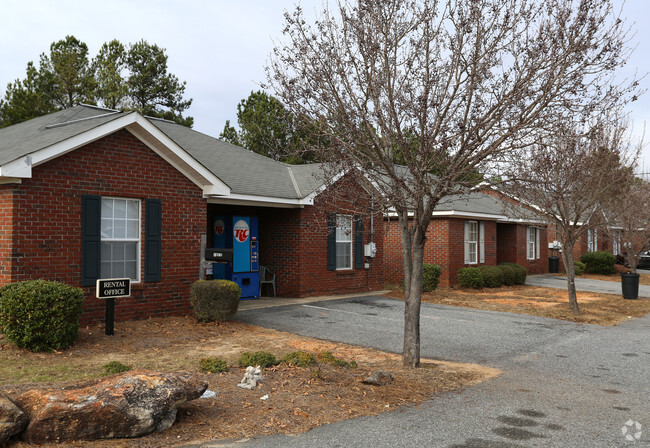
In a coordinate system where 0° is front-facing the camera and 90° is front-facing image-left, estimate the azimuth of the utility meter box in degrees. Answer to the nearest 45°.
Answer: approximately 315°

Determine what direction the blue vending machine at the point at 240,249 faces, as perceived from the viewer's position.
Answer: facing the viewer and to the right of the viewer

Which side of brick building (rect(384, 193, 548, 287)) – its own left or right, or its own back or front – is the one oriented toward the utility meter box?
right

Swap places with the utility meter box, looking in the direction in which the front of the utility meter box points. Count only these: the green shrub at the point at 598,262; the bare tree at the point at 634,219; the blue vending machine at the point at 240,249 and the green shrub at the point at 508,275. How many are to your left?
3

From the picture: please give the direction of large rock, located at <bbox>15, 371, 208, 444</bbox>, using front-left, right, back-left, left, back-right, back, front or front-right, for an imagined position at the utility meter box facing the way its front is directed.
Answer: front-right

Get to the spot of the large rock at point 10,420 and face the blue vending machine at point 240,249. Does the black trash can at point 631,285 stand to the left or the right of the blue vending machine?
right

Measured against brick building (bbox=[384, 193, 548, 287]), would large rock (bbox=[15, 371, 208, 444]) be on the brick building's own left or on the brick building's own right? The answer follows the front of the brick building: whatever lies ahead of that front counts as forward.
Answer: on the brick building's own right

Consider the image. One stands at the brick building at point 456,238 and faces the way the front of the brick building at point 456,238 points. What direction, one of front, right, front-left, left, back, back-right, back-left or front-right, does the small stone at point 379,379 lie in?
front-right

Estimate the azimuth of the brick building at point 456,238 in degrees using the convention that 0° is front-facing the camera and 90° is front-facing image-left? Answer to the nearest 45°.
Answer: approximately 315°

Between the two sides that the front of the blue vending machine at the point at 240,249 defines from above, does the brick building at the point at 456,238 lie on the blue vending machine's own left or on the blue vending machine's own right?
on the blue vending machine's own left

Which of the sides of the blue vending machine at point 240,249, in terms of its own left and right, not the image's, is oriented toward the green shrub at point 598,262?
left
